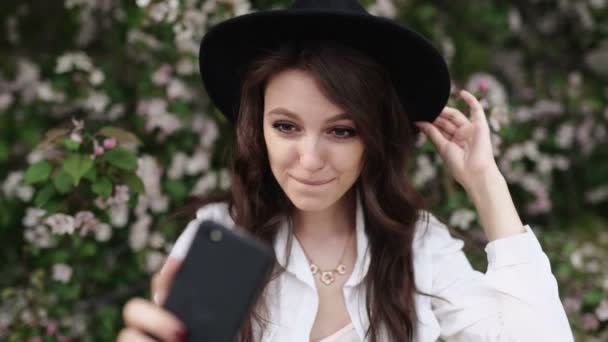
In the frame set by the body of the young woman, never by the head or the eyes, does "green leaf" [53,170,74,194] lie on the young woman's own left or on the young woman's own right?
on the young woman's own right

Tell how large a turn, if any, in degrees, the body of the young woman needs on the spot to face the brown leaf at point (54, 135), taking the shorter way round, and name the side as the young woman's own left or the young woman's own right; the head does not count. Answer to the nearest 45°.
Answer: approximately 90° to the young woman's own right

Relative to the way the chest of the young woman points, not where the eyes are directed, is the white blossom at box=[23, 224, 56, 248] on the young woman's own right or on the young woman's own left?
on the young woman's own right

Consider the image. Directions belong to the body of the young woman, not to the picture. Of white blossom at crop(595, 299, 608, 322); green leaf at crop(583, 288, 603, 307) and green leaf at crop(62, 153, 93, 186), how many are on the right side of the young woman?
1

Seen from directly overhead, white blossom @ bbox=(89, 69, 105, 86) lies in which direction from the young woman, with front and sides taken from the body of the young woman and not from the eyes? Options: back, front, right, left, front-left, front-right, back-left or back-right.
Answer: back-right

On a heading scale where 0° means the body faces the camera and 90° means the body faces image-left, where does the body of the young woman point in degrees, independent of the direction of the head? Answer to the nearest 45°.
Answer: approximately 0°

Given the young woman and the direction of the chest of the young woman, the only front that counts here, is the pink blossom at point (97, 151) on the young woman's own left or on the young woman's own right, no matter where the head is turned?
on the young woman's own right

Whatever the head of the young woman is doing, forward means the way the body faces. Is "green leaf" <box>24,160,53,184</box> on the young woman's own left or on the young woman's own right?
on the young woman's own right

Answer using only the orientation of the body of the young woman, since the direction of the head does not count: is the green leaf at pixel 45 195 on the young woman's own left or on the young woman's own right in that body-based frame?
on the young woman's own right

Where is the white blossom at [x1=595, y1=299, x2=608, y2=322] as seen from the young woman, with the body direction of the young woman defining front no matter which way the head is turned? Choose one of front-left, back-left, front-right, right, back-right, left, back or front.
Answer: back-left
